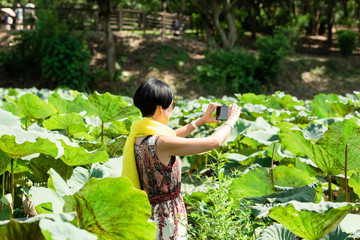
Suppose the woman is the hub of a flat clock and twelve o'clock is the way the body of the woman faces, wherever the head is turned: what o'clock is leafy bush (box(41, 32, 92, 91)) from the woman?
The leafy bush is roughly at 10 o'clock from the woman.

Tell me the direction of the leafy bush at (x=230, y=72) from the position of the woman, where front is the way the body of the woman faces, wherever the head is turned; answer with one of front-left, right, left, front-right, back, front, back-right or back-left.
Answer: front-left

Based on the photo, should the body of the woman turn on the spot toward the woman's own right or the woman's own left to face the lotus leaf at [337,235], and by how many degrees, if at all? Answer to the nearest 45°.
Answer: approximately 90° to the woman's own right

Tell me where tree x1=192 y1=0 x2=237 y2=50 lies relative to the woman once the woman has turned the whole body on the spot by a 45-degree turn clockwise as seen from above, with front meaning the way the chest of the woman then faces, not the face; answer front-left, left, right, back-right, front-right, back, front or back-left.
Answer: left

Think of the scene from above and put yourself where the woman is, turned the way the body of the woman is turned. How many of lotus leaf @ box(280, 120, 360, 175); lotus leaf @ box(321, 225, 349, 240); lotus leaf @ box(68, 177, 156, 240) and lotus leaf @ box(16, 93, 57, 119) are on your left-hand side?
1

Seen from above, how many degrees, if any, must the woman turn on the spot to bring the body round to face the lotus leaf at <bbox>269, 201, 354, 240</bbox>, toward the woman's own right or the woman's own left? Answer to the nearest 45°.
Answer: approximately 90° to the woman's own right

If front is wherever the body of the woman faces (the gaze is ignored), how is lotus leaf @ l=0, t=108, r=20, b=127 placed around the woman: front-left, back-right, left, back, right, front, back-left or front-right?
back-left

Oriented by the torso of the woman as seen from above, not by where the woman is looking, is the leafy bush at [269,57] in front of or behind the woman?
in front

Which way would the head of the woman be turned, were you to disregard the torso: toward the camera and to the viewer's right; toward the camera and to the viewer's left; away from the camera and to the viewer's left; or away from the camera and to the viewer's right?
away from the camera and to the viewer's right

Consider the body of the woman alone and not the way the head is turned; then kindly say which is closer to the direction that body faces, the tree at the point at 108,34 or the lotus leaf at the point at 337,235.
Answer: the tree

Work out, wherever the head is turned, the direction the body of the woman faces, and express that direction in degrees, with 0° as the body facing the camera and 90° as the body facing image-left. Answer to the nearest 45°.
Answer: approximately 225°

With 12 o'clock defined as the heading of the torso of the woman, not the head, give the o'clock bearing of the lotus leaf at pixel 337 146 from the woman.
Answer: The lotus leaf is roughly at 2 o'clock from the woman.
